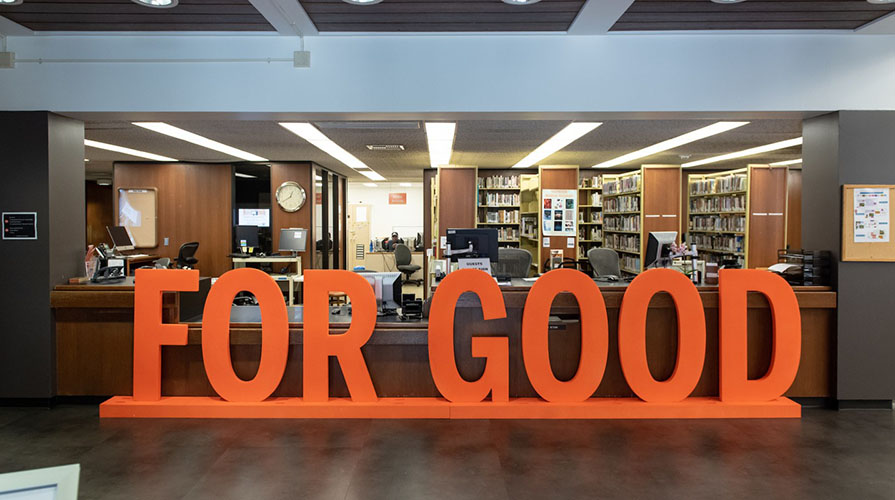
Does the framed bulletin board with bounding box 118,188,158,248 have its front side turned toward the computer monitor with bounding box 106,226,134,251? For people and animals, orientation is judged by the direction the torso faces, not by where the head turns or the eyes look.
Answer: yes

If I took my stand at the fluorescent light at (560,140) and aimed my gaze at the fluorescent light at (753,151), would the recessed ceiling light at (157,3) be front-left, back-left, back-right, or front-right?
back-right

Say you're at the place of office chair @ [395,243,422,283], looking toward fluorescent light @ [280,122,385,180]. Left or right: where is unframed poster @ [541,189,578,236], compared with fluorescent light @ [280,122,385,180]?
left

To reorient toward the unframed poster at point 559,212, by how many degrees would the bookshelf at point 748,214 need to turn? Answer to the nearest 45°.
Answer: approximately 45° to its right

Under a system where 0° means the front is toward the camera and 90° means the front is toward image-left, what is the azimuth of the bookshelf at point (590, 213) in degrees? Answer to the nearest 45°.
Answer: approximately 0°
